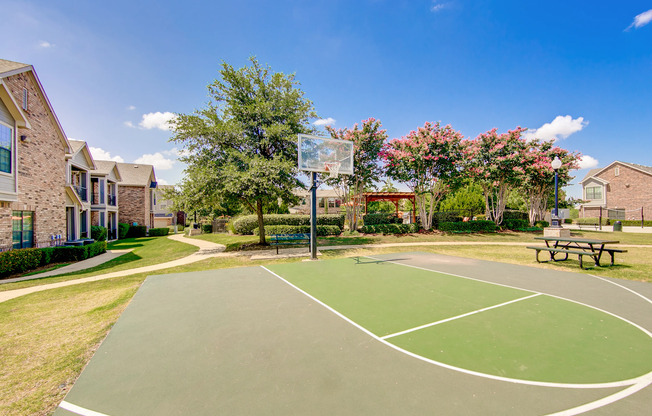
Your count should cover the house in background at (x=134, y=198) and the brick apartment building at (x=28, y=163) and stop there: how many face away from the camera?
0

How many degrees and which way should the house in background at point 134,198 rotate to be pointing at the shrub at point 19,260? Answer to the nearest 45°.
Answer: approximately 90° to its right

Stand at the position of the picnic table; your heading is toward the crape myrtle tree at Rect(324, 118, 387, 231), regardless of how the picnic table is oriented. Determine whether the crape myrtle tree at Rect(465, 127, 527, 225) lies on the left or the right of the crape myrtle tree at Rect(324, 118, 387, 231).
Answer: right

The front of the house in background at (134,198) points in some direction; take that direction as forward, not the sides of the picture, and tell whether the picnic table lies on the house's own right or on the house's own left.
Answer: on the house's own right

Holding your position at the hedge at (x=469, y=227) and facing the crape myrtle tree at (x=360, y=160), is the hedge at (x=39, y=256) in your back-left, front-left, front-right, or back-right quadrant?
front-left

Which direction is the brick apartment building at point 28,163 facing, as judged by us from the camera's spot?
facing the viewer and to the right of the viewer

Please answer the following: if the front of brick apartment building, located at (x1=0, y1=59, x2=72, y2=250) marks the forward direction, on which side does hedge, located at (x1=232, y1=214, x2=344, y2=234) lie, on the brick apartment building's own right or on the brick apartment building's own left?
on the brick apartment building's own left

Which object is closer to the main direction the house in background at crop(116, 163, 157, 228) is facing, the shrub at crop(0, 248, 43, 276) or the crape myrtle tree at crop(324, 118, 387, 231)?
the crape myrtle tree

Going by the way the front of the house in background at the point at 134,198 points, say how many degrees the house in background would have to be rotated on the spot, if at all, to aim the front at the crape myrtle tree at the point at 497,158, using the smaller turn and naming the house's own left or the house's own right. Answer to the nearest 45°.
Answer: approximately 45° to the house's own right

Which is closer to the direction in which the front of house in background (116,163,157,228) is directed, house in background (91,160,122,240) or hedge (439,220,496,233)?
the hedge

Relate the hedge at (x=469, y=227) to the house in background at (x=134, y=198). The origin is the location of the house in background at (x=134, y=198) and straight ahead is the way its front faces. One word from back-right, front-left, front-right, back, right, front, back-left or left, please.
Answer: front-right

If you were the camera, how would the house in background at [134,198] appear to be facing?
facing to the right of the viewer

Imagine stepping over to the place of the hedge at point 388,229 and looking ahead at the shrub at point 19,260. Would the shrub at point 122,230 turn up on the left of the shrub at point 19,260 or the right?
right

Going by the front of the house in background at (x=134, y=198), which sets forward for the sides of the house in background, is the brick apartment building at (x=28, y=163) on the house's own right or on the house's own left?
on the house's own right

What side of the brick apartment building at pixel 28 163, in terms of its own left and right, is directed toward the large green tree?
front

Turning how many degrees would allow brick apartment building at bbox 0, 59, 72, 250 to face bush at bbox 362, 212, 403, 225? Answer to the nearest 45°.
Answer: approximately 45° to its left
